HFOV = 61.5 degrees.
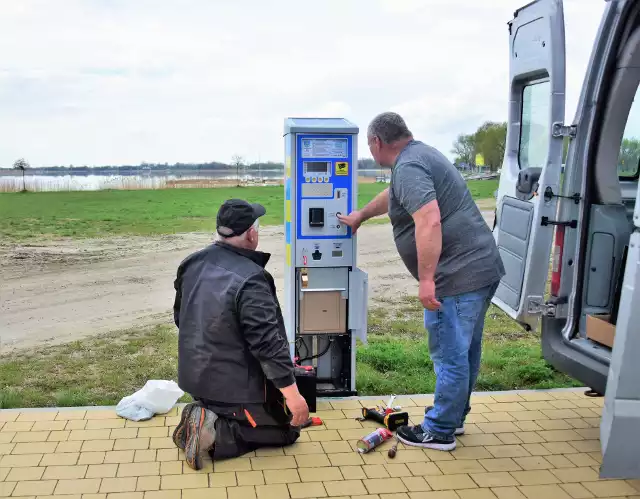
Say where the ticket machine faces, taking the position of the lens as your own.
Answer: facing the viewer

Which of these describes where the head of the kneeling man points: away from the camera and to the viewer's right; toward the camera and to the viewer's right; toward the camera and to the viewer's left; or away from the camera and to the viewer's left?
away from the camera and to the viewer's right

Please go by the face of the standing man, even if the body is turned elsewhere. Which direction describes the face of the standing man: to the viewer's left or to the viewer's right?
to the viewer's left

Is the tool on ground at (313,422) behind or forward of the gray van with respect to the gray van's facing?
behind

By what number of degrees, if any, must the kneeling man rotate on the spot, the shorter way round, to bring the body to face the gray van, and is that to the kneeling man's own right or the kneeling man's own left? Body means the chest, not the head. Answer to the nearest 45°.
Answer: approximately 45° to the kneeling man's own right

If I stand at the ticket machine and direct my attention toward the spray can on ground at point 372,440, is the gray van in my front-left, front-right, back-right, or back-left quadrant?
front-left

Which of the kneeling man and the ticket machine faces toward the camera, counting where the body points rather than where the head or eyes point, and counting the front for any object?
the ticket machine

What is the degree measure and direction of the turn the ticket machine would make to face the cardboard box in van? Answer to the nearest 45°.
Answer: approximately 90° to its left

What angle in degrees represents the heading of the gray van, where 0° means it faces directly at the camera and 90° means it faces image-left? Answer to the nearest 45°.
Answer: approximately 225°

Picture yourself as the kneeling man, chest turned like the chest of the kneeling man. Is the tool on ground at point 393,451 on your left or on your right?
on your right

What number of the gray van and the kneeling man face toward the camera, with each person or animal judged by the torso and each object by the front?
0

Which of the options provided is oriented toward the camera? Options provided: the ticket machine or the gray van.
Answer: the ticket machine
